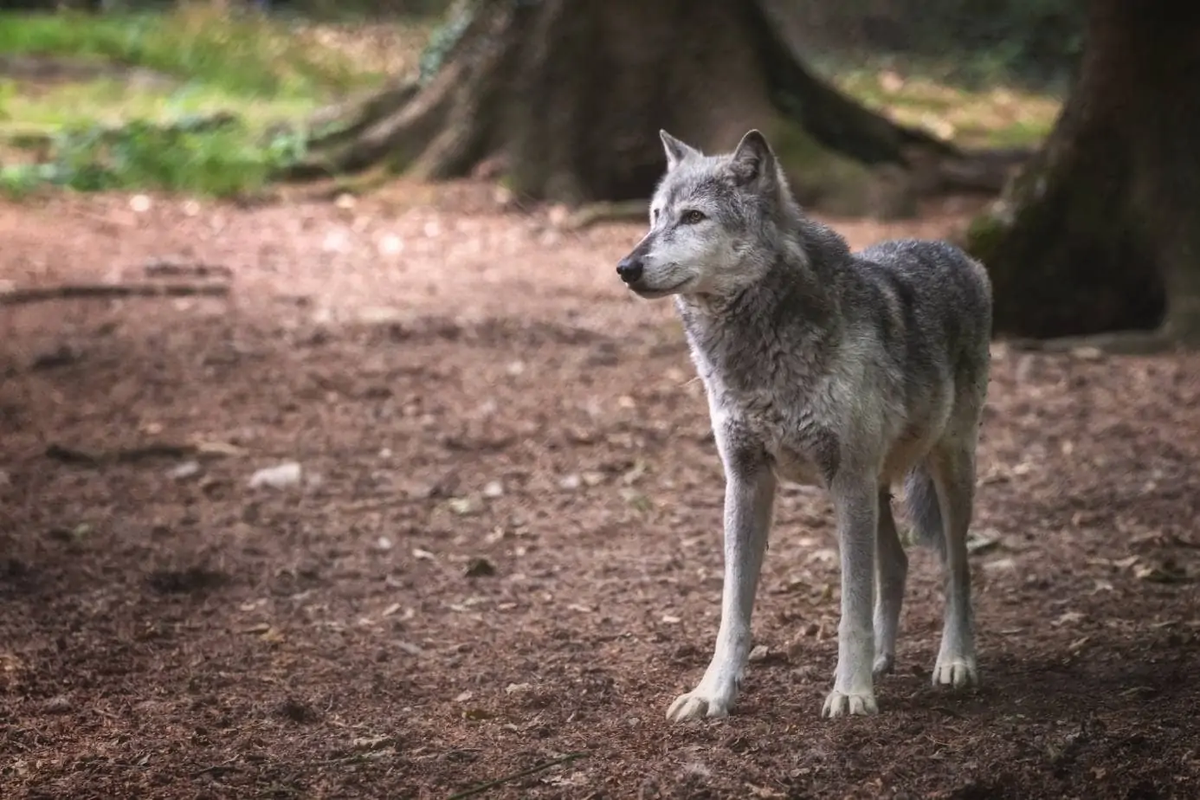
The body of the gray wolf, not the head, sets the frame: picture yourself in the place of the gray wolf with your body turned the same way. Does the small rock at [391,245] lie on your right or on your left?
on your right

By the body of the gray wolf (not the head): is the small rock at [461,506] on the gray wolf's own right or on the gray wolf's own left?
on the gray wolf's own right

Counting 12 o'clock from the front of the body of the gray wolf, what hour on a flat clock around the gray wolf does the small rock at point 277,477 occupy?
The small rock is roughly at 3 o'clock from the gray wolf.

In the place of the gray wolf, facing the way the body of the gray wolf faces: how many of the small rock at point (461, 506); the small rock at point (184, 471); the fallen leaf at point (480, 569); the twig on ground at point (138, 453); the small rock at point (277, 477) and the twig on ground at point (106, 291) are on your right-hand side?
6

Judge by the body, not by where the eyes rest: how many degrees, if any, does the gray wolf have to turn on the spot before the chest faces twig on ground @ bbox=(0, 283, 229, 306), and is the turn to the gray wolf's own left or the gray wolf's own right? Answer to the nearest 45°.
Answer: approximately 90° to the gray wolf's own right

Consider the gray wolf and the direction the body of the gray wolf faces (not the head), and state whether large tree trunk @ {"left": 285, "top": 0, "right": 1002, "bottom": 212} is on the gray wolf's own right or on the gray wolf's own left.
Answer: on the gray wolf's own right

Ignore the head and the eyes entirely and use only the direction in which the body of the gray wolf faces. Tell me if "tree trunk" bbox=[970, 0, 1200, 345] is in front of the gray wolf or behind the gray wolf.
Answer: behind

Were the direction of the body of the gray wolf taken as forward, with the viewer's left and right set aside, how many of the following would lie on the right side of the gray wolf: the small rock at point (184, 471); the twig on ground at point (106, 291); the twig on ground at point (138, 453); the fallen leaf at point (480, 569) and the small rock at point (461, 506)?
5

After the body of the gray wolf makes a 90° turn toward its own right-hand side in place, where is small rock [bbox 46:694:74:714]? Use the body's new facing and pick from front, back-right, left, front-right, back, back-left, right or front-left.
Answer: front-left

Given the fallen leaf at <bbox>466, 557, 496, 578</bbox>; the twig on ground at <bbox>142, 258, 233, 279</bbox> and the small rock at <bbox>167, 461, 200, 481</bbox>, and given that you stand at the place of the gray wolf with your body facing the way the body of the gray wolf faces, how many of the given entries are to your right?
3

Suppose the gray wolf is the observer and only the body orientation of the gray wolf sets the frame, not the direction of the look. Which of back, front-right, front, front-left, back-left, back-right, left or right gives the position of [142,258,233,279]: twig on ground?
right

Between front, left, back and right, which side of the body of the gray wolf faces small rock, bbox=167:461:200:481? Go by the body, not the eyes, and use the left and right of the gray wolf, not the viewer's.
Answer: right

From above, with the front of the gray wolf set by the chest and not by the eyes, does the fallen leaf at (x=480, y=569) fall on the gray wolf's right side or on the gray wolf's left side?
on the gray wolf's right side

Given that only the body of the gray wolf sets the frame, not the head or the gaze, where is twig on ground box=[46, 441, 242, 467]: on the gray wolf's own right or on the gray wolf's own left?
on the gray wolf's own right

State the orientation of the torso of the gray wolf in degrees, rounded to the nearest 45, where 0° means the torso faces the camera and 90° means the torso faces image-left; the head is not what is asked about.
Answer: approximately 45°
